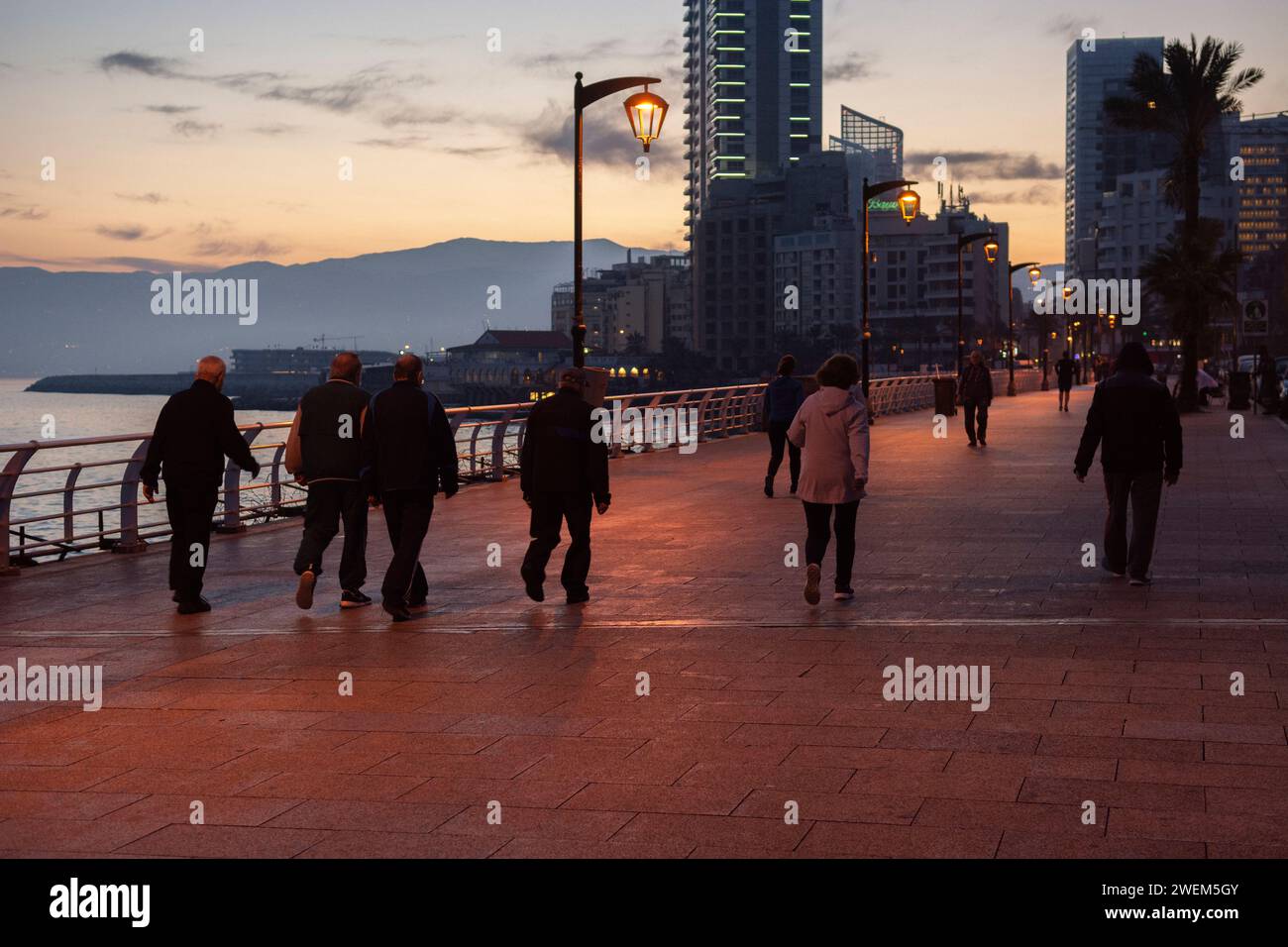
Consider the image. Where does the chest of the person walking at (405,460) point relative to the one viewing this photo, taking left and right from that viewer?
facing away from the viewer

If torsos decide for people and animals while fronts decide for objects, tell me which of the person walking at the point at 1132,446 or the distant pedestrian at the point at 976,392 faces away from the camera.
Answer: the person walking

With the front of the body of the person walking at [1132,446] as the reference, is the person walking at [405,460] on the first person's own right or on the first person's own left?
on the first person's own left

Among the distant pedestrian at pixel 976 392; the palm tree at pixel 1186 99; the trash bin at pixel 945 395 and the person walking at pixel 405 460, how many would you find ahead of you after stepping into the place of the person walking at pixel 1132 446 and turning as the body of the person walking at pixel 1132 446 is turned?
3

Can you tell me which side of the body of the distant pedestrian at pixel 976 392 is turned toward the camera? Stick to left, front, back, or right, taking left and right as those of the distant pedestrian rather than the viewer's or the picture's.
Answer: front

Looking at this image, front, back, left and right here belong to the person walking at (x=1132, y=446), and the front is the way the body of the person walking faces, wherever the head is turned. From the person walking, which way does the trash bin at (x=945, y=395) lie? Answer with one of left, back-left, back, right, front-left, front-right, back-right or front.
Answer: front

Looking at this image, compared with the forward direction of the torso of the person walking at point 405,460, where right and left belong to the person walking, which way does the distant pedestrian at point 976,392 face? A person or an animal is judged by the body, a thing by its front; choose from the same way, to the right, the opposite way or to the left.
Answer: the opposite way

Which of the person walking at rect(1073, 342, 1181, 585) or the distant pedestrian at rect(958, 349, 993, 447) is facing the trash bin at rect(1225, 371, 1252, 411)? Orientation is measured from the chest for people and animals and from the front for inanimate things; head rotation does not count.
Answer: the person walking

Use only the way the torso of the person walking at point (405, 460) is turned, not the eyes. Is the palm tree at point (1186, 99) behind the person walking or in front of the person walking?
in front

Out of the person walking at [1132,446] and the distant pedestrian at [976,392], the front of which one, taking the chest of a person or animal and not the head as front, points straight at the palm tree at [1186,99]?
the person walking

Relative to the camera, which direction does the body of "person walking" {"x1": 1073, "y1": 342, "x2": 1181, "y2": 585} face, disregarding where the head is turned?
away from the camera
